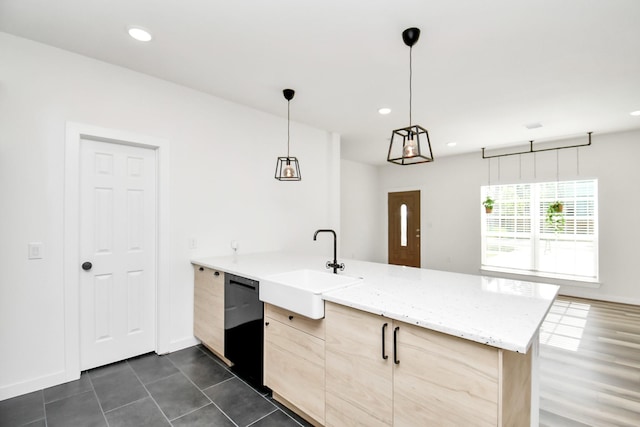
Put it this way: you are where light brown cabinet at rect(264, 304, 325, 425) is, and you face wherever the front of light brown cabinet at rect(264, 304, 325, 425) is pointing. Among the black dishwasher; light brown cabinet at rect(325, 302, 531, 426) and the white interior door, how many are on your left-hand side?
1

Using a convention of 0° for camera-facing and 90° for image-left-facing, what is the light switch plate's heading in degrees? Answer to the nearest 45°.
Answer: approximately 0°

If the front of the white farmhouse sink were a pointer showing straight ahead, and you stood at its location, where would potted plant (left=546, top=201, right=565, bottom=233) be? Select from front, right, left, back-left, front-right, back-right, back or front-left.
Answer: back

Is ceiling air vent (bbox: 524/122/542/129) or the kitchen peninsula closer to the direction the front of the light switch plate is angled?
the kitchen peninsula

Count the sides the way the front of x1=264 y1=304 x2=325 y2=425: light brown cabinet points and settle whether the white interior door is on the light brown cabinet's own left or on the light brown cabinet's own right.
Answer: on the light brown cabinet's own right

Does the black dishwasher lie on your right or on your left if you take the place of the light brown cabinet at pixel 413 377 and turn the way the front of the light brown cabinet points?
on your right

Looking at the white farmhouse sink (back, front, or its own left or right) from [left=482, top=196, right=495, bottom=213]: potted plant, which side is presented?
back

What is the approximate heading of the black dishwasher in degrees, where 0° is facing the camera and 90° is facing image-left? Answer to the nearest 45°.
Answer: approximately 45°

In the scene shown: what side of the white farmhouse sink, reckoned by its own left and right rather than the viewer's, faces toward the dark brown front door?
back

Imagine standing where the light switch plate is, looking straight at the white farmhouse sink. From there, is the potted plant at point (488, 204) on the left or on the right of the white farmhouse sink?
left

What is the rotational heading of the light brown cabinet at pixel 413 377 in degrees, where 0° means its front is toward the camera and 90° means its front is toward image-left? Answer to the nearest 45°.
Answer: approximately 45°

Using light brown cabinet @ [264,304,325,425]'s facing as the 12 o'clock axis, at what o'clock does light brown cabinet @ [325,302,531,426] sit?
light brown cabinet @ [325,302,531,426] is roughly at 9 o'clock from light brown cabinet @ [264,304,325,425].

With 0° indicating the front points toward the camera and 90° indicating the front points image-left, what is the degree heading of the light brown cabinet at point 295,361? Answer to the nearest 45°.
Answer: approximately 45°
